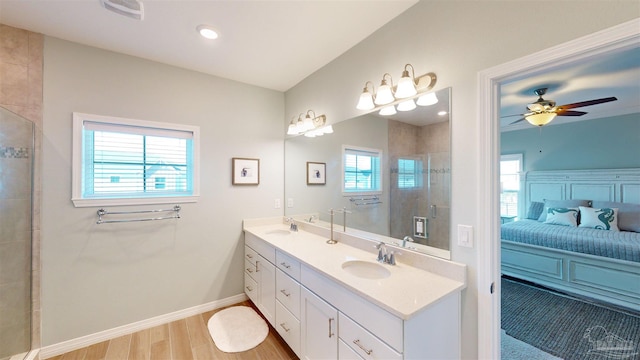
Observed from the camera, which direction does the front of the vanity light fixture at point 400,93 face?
facing the viewer and to the left of the viewer

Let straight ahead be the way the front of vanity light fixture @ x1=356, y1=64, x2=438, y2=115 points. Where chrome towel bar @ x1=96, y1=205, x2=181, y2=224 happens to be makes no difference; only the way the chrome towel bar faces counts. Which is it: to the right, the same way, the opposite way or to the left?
to the left

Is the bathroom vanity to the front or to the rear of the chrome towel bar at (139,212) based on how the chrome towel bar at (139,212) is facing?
to the front

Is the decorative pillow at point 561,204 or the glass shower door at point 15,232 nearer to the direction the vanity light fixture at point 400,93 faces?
the glass shower door

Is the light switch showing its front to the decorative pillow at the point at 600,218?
no

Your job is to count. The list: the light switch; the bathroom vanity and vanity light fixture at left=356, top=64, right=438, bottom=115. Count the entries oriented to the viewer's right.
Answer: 0

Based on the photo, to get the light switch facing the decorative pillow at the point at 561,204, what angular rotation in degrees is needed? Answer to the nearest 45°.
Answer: approximately 135° to its right

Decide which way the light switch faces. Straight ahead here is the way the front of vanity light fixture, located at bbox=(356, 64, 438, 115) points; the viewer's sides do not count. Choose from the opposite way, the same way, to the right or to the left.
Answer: the same way

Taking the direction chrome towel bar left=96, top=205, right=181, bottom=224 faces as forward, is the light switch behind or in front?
in front

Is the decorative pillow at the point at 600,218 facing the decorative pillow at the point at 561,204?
no

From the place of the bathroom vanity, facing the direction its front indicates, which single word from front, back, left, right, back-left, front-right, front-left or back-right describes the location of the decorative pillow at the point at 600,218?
back

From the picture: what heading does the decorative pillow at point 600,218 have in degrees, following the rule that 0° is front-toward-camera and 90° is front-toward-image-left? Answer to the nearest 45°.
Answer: approximately 45°

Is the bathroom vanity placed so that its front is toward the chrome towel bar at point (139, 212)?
no

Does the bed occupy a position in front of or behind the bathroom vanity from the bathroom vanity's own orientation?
behind

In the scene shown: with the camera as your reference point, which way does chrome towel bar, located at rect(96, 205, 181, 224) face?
facing the viewer

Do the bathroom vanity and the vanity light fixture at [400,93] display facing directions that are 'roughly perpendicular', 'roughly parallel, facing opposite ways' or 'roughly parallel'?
roughly parallel

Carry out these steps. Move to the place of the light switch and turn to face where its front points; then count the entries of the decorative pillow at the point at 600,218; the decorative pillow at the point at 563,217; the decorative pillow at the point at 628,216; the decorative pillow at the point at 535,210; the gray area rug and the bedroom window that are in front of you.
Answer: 0
